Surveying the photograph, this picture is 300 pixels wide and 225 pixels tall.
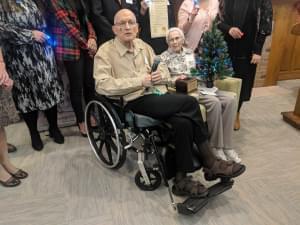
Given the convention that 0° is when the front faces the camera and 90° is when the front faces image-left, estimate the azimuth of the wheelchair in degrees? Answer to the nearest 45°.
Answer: approximately 315°

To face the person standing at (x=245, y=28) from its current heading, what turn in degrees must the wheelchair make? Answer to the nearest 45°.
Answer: approximately 90° to its left

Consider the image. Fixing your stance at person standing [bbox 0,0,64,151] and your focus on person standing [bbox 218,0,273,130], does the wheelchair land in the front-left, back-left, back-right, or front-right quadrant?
front-right

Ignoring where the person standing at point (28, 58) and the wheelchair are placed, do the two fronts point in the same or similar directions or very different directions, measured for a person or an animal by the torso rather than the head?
same or similar directions

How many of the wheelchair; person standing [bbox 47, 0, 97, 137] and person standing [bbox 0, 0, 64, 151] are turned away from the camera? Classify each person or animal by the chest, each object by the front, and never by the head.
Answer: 0

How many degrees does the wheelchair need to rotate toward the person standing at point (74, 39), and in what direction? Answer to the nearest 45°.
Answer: approximately 180°

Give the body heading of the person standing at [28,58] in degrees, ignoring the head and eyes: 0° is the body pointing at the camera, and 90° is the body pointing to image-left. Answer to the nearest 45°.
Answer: approximately 315°

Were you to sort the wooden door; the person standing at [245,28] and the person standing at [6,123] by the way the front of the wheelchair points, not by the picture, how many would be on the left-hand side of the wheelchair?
2

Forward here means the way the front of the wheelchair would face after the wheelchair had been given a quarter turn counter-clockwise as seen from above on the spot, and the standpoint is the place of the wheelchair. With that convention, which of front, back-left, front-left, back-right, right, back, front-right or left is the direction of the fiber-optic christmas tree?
front

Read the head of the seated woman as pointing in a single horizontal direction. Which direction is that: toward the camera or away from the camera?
toward the camera

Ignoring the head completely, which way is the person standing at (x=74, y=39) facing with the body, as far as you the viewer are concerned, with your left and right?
facing the viewer and to the right of the viewer
